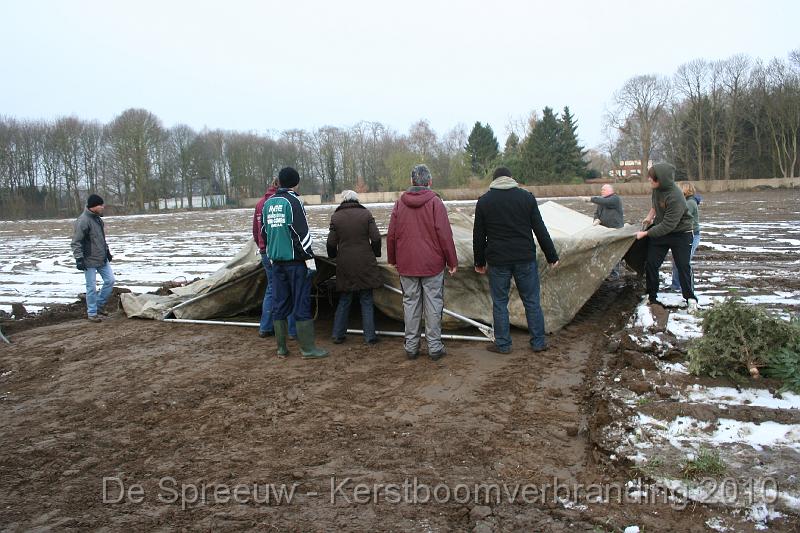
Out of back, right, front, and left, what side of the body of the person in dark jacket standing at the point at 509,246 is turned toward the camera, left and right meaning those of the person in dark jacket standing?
back

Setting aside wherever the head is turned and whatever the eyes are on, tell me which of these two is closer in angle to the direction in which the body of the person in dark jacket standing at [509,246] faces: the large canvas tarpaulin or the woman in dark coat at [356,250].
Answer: the large canvas tarpaulin

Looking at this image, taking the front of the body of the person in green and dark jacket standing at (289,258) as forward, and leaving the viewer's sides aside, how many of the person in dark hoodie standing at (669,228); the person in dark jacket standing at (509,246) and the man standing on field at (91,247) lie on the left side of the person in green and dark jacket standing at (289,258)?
1

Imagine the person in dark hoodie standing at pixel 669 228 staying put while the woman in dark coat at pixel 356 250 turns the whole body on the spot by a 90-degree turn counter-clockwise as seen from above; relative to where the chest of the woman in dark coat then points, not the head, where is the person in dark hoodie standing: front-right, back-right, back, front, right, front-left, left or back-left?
back

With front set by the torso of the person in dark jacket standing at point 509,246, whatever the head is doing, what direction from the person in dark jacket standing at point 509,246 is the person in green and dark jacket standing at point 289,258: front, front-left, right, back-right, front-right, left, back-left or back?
left

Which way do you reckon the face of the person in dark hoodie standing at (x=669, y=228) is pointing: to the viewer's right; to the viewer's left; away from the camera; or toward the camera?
to the viewer's left

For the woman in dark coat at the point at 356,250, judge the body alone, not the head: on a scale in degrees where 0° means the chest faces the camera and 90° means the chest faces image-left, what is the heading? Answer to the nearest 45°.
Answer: approximately 180°

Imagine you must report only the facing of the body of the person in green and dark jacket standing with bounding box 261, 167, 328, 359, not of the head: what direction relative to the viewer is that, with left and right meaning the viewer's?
facing away from the viewer and to the right of the viewer

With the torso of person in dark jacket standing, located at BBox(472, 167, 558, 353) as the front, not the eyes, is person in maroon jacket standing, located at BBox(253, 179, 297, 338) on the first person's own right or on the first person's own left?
on the first person's own left

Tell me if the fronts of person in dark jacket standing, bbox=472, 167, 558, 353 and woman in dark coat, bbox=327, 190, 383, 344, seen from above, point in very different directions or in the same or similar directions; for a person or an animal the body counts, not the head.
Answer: same or similar directions

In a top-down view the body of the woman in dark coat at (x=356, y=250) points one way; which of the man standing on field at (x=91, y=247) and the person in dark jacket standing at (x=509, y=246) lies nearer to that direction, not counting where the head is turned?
the man standing on field

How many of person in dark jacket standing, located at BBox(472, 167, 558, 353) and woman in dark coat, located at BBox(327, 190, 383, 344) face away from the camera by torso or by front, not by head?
2

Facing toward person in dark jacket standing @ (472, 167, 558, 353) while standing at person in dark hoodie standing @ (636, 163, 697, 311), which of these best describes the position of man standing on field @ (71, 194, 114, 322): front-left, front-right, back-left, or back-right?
front-right

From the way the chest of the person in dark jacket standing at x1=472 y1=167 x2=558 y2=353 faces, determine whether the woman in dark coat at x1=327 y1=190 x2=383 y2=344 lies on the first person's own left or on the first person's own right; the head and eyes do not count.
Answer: on the first person's own left

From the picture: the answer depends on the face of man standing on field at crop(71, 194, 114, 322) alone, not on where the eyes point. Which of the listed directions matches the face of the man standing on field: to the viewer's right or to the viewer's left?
to the viewer's right
